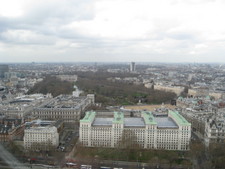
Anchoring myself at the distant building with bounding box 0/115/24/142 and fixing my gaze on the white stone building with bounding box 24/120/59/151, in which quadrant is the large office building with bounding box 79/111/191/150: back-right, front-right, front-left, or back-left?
front-left

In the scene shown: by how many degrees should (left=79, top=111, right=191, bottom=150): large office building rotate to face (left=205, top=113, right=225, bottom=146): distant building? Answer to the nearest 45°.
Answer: approximately 90° to its left

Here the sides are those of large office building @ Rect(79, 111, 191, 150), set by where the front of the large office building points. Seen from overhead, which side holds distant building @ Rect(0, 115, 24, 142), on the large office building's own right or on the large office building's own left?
on the large office building's own right

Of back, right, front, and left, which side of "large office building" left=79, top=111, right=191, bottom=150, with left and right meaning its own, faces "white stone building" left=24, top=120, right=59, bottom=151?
right

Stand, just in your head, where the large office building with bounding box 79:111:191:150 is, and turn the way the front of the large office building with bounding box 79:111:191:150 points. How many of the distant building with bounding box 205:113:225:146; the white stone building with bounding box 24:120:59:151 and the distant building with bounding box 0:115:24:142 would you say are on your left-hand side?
1

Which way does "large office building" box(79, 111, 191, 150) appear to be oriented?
toward the camera

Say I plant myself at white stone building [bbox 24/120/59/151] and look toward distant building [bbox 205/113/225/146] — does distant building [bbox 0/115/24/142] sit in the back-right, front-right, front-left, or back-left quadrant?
back-left
